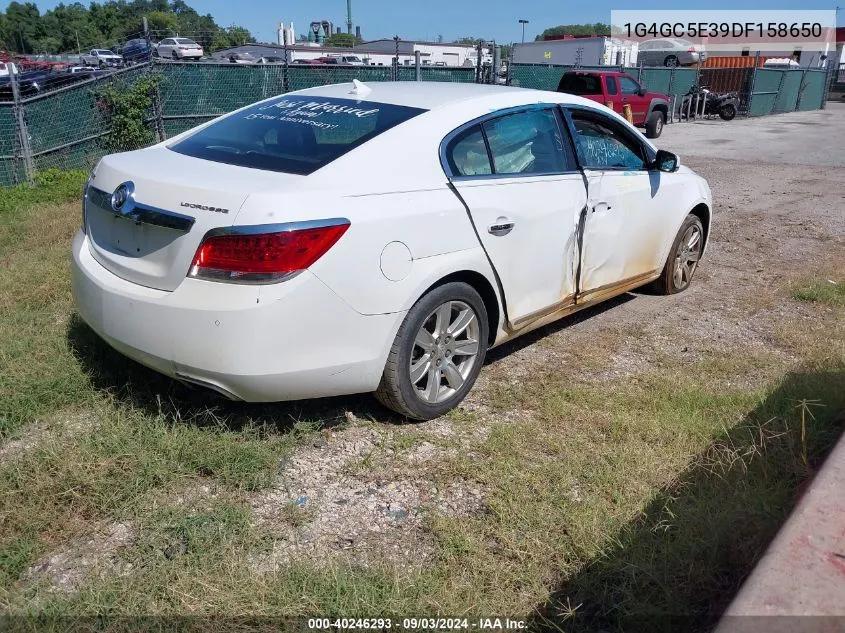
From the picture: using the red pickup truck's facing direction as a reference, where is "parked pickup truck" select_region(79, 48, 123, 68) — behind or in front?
behind

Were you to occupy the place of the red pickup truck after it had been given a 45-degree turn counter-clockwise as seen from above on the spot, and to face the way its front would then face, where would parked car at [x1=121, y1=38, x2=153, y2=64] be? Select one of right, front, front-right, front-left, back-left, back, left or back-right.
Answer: back-left

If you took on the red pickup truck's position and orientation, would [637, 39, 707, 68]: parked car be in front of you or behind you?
in front

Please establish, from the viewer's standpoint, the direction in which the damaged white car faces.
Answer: facing away from the viewer and to the right of the viewer

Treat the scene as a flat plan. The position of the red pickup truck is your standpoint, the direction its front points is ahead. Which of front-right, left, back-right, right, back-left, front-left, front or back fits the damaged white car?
back-right

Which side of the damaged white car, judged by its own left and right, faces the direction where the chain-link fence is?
left

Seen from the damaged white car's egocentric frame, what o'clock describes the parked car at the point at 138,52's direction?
The parked car is roughly at 10 o'clock from the damaged white car.

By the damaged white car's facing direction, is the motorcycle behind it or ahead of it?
ahead

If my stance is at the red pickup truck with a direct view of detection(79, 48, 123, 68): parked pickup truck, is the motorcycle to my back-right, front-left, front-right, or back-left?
back-right
